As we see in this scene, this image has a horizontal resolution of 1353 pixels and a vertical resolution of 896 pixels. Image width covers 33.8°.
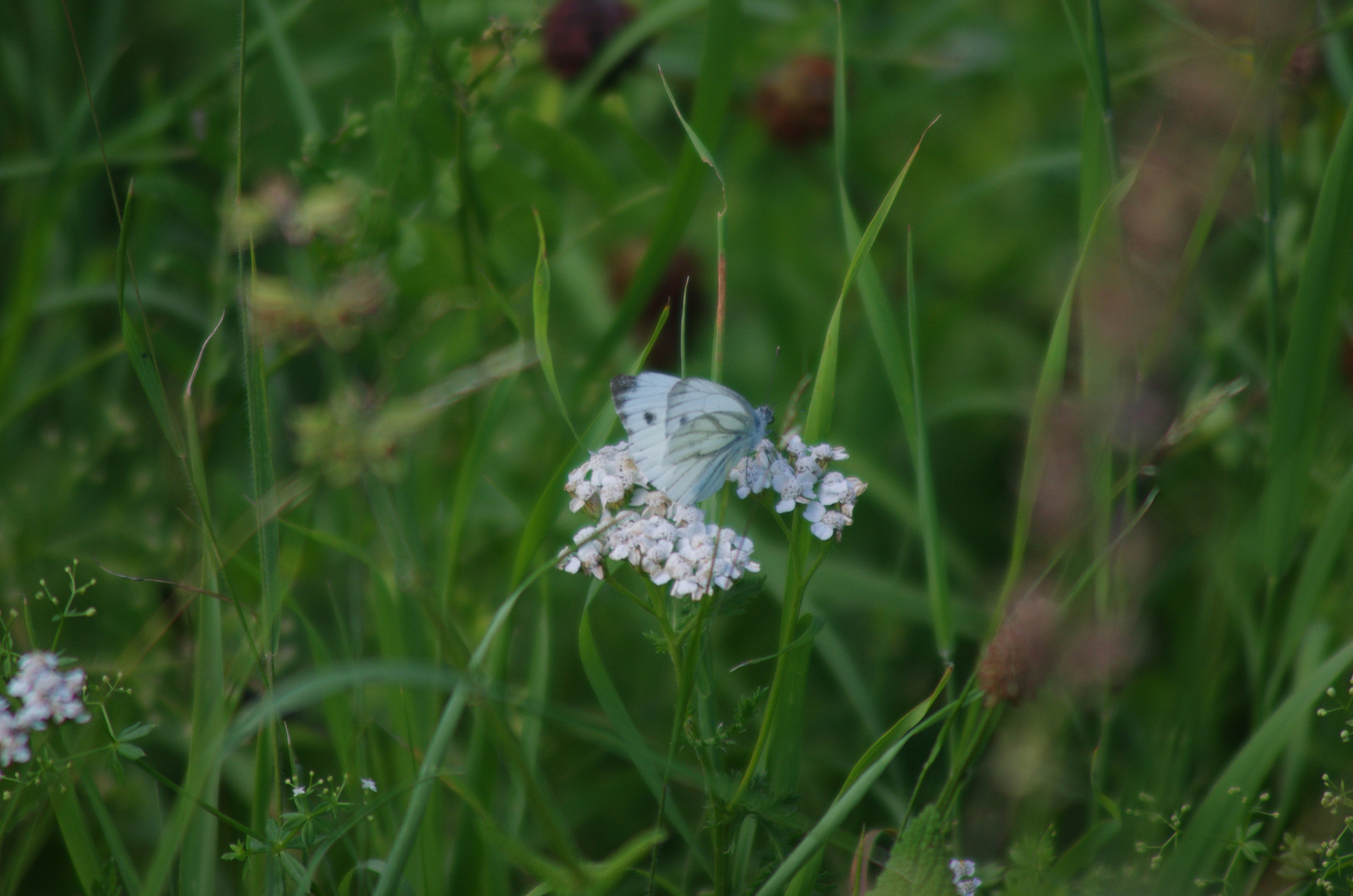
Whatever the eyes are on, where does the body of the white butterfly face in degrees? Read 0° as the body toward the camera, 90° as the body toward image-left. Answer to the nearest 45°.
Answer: approximately 270°

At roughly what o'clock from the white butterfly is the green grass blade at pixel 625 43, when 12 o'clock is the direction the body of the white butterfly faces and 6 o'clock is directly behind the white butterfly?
The green grass blade is roughly at 9 o'clock from the white butterfly.

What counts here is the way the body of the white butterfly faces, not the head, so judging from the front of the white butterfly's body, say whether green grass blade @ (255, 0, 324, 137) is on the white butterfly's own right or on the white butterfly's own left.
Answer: on the white butterfly's own left
